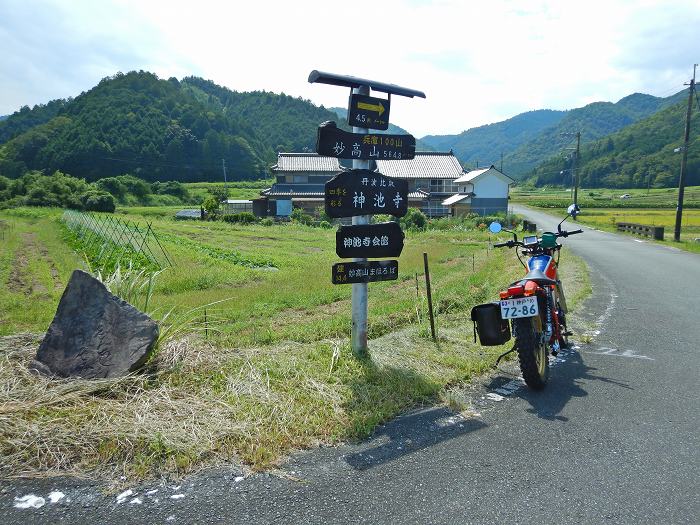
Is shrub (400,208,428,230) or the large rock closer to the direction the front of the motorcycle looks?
the shrub

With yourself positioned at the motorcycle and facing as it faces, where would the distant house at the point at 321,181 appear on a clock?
The distant house is roughly at 11 o'clock from the motorcycle.

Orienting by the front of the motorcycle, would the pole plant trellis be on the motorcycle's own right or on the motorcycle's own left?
on the motorcycle's own left

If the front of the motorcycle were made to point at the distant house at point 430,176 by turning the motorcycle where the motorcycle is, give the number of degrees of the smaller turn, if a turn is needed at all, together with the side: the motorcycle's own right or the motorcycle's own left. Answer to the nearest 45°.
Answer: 0° — it already faces it

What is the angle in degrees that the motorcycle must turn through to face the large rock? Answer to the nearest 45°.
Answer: approximately 135° to its left

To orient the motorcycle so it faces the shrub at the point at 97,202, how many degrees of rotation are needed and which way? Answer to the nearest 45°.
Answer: approximately 45° to its left

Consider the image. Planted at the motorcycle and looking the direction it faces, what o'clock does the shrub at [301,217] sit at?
The shrub is roughly at 11 o'clock from the motorcycle.

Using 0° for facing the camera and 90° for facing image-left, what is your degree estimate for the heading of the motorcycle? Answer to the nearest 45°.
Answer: approximately 180°

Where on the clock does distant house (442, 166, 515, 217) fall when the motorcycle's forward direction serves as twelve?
The distant house is roughly at 12 o'clock from the motorcycle.

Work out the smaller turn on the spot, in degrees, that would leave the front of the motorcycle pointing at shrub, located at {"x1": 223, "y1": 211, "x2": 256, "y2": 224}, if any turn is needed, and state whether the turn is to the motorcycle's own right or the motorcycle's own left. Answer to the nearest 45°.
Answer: approximately 45° to the motorcycle's own left
